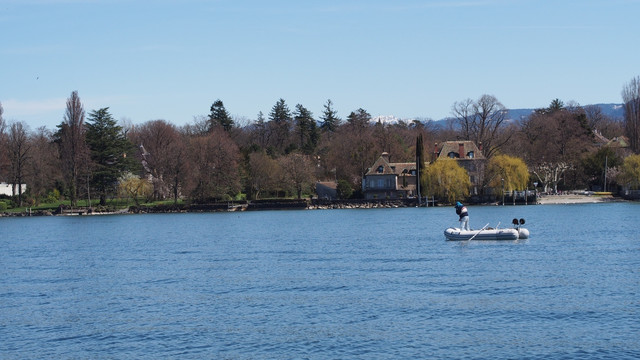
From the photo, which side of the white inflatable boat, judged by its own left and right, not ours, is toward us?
left
